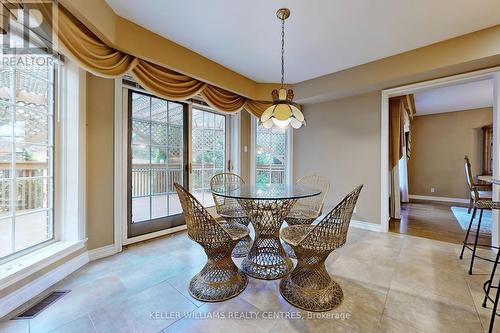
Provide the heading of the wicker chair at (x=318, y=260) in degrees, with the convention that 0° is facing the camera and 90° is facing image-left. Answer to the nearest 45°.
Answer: approximately 135°

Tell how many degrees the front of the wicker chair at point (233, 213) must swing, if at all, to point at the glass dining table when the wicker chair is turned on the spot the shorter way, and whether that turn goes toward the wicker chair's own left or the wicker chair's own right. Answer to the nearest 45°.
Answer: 0° — it already faces it

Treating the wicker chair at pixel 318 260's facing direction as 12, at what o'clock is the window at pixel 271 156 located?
The window is roughly at 1 o'clock from the wicker chair.

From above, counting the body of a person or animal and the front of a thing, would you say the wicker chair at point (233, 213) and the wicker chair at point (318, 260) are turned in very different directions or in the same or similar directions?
very different directions

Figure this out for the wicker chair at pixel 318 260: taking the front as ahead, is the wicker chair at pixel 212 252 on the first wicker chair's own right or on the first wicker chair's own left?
on the first wicker chair's own left

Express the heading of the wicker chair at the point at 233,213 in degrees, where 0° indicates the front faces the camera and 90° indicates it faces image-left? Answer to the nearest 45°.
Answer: approximately 315°

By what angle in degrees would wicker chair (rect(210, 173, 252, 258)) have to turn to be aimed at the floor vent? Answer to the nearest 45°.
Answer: approximately 90° to its right

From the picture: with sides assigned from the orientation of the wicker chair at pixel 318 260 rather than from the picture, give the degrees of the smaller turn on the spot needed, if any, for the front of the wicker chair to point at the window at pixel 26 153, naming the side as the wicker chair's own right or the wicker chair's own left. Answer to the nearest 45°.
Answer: approximately 45° to the wicker chair's own left

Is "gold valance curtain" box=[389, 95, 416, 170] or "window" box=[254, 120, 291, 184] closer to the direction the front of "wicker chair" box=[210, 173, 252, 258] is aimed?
the gold valance curtain

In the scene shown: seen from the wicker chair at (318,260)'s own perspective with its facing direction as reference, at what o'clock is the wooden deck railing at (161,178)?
The wooden deck railing is roughly at 11 o'clock from the wicker chair.

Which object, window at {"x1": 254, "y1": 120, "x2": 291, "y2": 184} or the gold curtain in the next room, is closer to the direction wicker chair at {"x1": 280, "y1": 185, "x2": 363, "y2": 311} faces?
the window

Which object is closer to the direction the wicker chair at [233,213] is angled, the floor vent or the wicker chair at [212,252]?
the wicker chair
